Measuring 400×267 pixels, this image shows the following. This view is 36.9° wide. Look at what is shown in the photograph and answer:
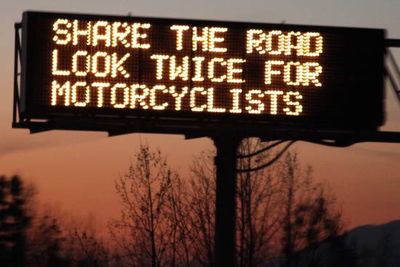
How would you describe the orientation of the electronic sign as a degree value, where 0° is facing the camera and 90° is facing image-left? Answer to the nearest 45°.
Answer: approximately 0°
